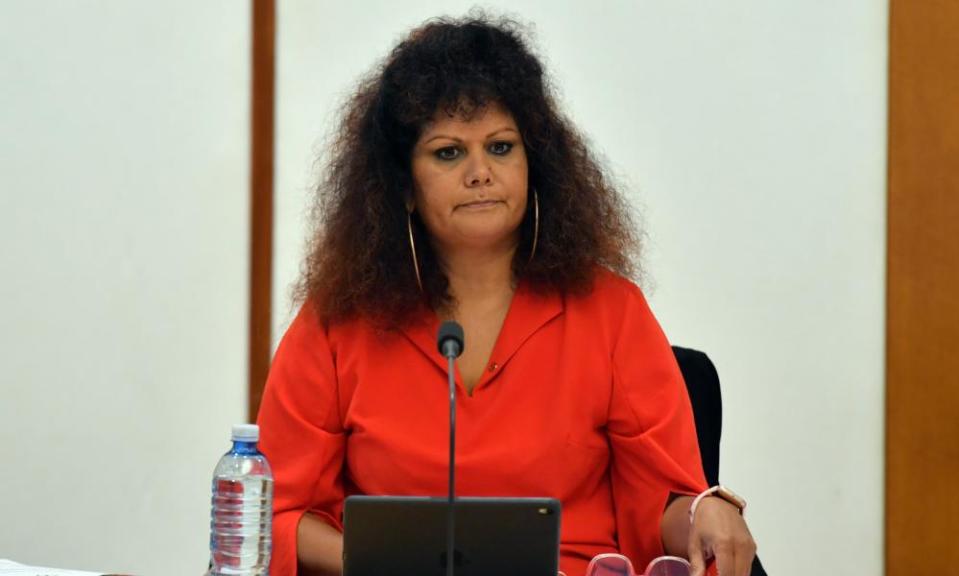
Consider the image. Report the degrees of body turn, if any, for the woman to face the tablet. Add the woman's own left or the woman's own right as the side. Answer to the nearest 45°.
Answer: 0° — they already face it

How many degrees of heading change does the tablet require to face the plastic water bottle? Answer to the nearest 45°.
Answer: approximately 45° to its left

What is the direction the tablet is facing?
away from the camera
